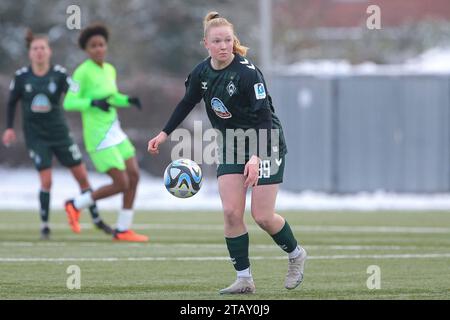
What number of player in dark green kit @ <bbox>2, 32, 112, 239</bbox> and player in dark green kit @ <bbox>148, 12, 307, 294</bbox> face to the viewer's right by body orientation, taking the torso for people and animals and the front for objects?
0

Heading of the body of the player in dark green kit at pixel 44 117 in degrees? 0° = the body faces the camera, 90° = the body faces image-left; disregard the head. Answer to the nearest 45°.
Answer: approximately 0°

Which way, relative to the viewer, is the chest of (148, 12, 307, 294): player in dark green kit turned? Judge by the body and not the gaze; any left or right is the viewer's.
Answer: facing the viewer and to the left of the viewer

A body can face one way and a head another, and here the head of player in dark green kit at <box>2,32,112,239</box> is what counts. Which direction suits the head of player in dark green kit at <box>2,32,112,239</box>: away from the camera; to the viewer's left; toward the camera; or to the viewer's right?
toward the camera

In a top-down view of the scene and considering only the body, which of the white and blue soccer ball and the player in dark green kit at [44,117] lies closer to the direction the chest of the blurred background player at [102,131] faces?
the white and blue soccer ball

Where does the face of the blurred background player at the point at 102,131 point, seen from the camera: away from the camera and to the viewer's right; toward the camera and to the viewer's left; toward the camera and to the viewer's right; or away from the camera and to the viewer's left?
toward the camera and to the viewer's right

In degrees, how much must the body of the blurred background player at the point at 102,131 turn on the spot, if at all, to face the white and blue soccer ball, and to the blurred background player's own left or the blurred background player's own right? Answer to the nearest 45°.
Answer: approximately 45° to the blurred background player's own right

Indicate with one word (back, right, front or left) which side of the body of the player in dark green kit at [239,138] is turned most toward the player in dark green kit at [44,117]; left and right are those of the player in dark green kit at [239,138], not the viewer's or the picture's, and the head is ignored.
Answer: right

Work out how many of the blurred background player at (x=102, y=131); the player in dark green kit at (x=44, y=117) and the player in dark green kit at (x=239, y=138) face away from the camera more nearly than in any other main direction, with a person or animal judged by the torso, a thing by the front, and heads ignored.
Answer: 0
